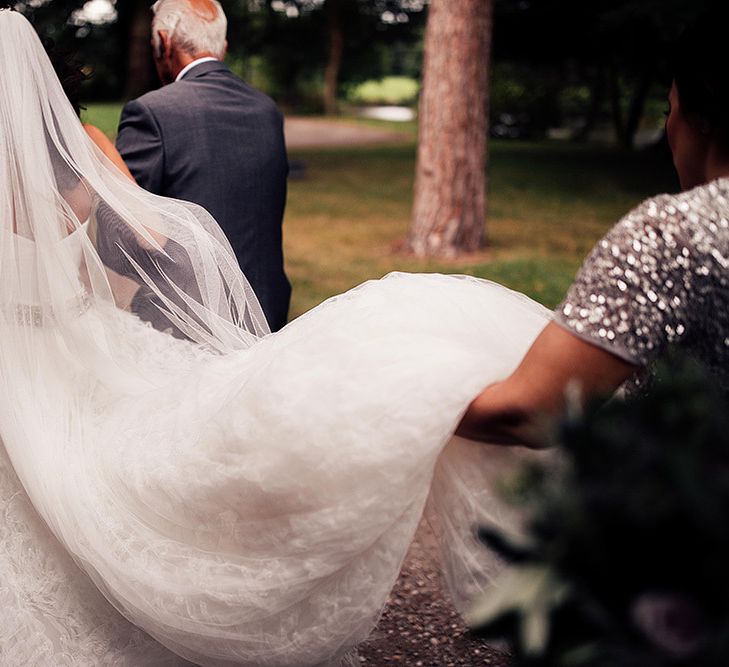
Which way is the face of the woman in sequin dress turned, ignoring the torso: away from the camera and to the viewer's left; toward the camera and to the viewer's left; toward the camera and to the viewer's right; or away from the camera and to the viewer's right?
away from the camera and to the viewer's left

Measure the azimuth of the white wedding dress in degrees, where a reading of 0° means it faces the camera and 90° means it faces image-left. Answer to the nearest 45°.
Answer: approximately 180°

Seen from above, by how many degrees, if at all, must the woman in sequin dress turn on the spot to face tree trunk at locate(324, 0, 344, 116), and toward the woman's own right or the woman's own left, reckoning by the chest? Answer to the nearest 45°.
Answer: approximately 45° to the woman's own right

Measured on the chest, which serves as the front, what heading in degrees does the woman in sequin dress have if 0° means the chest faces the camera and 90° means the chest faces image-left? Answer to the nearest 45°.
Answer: approximately 135°

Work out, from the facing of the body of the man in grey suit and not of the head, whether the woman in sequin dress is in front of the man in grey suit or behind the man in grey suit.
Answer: behind

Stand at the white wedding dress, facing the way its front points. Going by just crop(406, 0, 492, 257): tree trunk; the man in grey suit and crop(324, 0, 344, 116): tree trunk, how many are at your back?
0

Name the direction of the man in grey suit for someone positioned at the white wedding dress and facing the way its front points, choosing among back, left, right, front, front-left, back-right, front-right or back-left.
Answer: front

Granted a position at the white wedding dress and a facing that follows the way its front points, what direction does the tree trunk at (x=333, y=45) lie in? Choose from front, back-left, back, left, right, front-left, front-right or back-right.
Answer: front

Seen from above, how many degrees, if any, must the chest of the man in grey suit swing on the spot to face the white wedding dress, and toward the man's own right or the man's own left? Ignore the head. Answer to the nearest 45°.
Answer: approximately 135° to the man's own left

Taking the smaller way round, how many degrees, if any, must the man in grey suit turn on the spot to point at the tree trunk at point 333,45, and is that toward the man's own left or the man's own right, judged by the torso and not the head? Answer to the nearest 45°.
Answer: approximately 45° to the man's own right

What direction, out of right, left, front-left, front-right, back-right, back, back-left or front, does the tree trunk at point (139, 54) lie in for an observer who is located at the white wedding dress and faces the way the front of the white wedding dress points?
front

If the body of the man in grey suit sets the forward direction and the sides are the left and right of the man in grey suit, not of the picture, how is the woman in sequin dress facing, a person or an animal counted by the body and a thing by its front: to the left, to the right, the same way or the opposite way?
the same way

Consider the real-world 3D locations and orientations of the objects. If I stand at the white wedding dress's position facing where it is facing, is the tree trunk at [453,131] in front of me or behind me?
in front

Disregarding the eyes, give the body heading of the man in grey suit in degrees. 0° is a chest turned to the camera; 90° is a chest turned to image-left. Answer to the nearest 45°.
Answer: approximately 135°

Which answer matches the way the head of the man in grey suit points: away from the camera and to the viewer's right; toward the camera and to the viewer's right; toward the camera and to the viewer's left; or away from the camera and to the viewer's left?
away from the camera and to the viewer's left

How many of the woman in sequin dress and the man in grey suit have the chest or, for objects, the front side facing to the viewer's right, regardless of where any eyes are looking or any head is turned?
0
